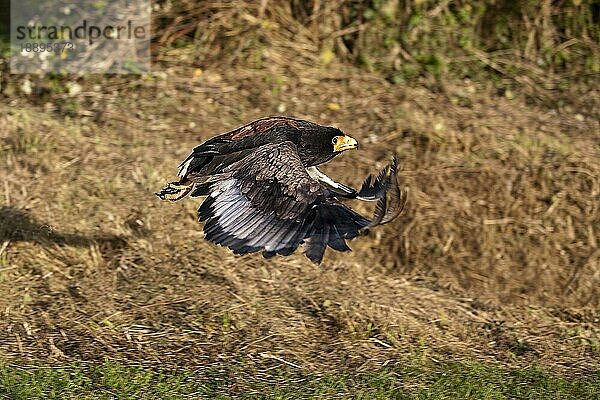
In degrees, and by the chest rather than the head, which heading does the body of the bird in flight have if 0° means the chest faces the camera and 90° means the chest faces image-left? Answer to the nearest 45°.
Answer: approximately 270°
